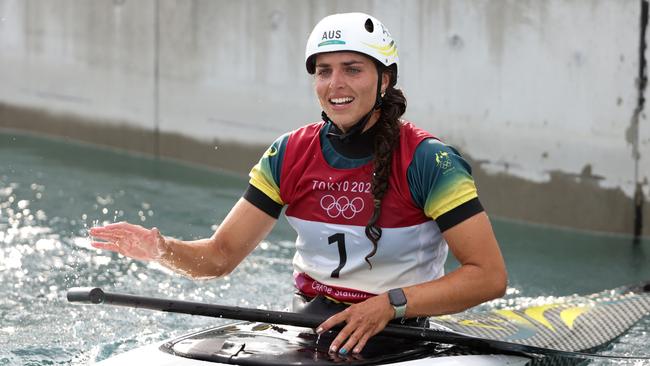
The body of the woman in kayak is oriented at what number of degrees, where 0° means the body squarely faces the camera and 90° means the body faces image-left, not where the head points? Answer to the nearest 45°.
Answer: approximately 45°
